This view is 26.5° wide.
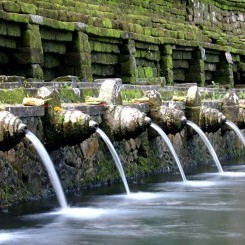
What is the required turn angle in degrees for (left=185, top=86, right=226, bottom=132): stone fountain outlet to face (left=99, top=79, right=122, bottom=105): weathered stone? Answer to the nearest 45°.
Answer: approximately 90° to its right

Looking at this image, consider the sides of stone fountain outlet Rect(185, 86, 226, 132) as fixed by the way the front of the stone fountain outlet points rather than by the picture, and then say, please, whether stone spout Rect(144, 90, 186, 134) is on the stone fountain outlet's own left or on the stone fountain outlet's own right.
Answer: on the stone fountain outlet's own right

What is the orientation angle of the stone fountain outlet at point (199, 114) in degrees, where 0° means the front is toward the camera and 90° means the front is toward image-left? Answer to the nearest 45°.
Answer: approximately 315°

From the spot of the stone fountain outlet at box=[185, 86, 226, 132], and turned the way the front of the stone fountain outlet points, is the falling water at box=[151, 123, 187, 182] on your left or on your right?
on your right
